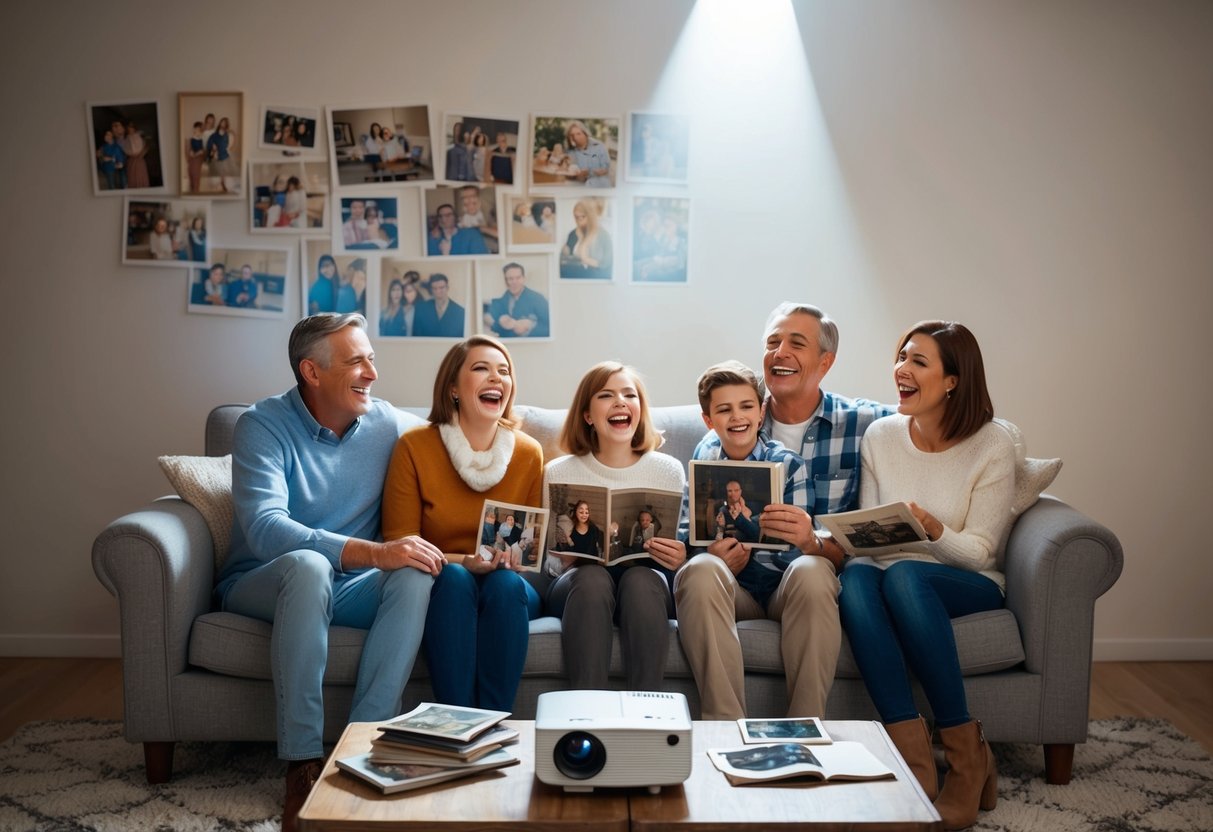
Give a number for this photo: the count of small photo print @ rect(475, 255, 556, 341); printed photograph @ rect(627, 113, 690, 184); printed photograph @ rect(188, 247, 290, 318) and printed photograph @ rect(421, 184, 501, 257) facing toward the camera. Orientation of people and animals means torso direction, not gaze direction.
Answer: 4

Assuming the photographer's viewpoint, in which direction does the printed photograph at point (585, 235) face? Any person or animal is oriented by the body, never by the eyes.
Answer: facing the viewer

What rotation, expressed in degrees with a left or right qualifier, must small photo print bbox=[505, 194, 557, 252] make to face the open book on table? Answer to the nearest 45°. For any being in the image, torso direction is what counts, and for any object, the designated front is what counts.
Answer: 0° — it already faces it

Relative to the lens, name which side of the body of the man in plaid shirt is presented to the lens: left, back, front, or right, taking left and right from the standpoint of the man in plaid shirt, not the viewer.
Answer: front

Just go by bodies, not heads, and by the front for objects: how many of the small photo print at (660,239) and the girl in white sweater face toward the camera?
2

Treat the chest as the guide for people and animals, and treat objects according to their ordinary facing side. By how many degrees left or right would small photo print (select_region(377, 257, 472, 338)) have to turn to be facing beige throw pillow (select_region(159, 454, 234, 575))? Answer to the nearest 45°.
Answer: approximately 45° to its right

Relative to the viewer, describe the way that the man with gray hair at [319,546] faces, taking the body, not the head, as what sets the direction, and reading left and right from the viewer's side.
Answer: facing the viewer and to the right of the viewer

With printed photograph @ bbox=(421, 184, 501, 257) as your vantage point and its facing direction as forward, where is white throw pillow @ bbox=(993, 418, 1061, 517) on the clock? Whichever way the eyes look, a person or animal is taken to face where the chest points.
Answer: The white throw pillow is roughly at 10 o'clock from the printed photograph.

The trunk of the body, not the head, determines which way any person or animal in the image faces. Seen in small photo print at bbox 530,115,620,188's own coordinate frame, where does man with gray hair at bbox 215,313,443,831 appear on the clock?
The man with gray hair is roughly at 1 o'clock from the small photo print.
